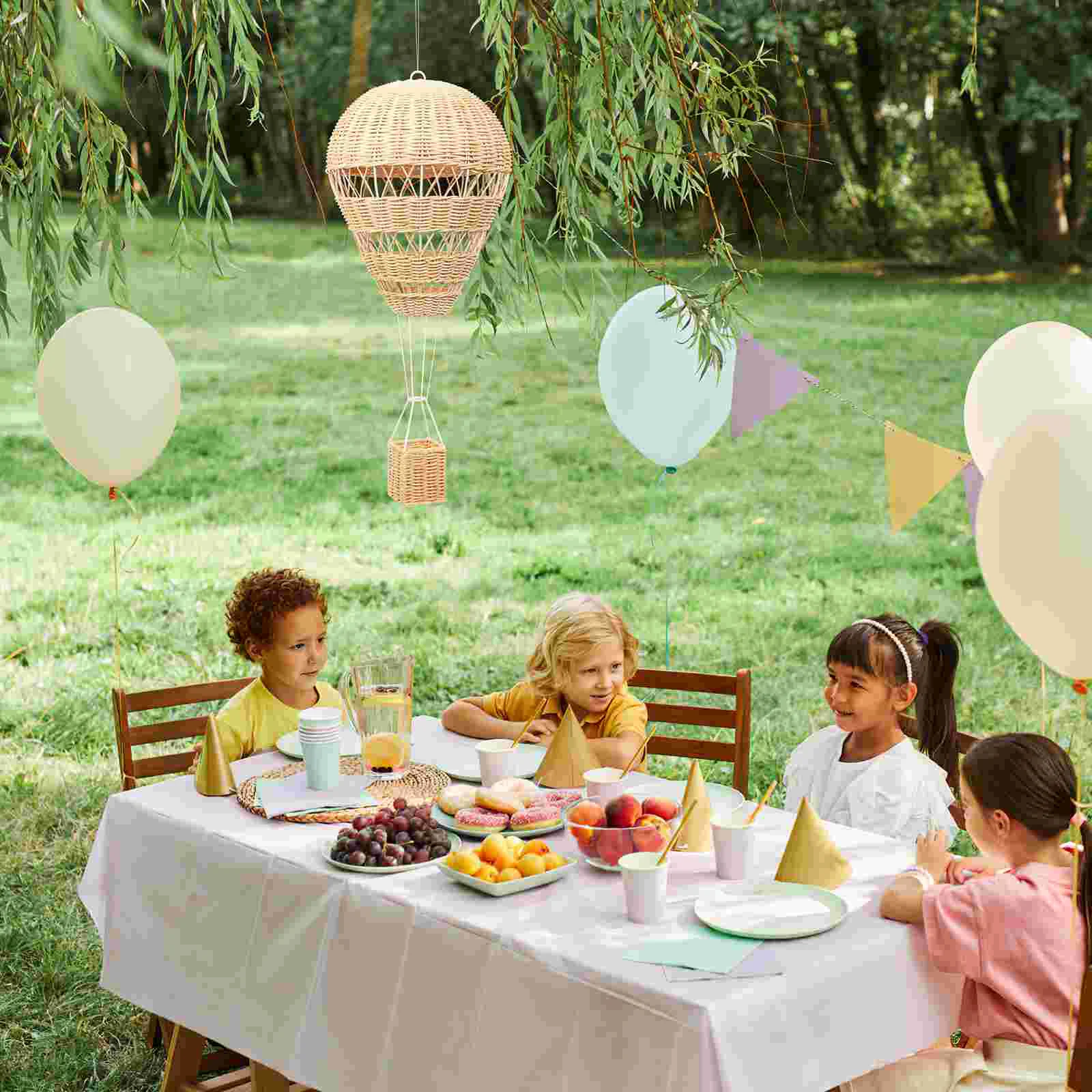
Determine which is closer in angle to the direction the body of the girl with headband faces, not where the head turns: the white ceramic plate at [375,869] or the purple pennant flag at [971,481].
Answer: the white ceramic plate

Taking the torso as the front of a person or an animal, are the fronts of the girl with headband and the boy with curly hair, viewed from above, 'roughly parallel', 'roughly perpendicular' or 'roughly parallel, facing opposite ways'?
roughly perpendicular

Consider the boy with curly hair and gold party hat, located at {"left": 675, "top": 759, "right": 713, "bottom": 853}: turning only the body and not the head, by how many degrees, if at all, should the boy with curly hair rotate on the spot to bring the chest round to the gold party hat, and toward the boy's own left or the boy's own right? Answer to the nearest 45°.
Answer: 0° — they already face it

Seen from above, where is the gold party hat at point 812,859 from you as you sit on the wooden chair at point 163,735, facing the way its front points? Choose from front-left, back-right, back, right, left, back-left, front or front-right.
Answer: front

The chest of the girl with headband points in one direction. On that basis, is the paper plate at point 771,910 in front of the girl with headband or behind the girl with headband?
in front

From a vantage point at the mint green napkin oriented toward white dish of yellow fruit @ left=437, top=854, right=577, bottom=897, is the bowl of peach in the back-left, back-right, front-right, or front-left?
front-right

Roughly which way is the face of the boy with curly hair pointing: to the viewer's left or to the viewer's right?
to the viewer's right

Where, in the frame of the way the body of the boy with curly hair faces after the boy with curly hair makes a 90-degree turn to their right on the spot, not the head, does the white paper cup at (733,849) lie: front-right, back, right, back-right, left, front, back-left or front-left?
left

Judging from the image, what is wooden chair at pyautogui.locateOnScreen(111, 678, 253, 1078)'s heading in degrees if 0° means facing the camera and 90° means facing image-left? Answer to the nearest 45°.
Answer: approximately 315°

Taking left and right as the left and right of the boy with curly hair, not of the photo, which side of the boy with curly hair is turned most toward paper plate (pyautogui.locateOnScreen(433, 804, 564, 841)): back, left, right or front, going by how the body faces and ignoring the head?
front

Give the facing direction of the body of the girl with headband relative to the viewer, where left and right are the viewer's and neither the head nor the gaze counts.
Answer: facing the viewer and to the left of the viewer

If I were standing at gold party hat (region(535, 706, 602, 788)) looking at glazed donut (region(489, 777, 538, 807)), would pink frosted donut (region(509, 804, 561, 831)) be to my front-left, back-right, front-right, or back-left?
front-left

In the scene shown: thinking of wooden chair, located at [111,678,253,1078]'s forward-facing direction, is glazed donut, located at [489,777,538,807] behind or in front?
in front

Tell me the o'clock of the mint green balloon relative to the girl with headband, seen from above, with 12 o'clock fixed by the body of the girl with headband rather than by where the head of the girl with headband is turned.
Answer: The mint green balloon is roughly at 3 o'clock from the girl with headband.

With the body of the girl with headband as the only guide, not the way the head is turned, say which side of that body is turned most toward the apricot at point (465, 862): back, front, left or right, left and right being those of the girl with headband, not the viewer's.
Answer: front

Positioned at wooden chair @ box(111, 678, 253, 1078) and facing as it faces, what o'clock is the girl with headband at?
The girl with headband is roughly at 11 o'clock from the wooden chair.

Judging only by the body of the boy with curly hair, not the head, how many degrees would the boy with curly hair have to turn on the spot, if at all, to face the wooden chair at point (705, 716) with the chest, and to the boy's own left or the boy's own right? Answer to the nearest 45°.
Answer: approximately 45° to the boy's own left

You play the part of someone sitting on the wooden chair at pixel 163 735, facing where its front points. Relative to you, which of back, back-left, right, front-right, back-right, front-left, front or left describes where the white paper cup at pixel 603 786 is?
front

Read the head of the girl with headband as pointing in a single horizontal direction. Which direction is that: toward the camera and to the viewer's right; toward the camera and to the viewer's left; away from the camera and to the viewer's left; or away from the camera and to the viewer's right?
toward the camera and to the viewer's left
